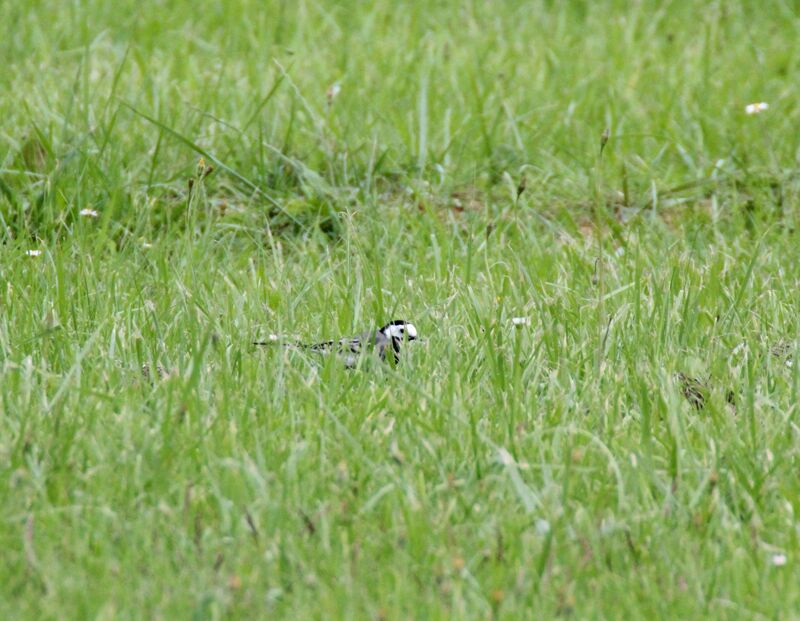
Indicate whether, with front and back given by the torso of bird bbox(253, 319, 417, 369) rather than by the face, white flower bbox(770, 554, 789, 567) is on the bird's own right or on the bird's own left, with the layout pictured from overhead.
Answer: on the bird's own right

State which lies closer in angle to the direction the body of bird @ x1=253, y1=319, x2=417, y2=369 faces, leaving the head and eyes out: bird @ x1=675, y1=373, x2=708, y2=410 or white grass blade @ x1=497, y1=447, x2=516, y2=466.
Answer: the bird

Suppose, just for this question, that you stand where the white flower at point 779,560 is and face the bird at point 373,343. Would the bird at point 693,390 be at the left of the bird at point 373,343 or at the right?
right

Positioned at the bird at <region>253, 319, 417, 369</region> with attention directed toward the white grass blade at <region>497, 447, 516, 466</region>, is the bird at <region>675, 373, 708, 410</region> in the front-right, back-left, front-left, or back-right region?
front-left

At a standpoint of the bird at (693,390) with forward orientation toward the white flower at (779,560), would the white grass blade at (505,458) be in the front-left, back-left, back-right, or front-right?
front-right

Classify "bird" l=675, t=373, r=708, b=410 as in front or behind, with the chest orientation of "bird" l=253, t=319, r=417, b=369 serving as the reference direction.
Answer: in front

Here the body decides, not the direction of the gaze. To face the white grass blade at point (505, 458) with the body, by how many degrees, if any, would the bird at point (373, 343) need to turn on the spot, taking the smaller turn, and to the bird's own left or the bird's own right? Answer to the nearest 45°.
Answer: approximately 90° to the bird's own right

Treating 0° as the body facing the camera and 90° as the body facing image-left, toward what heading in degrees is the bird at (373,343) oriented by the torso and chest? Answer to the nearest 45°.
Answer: approximately 270°

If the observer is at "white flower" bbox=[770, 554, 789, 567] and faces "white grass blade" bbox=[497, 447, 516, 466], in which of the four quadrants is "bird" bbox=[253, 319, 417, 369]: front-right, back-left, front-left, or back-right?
front-right
